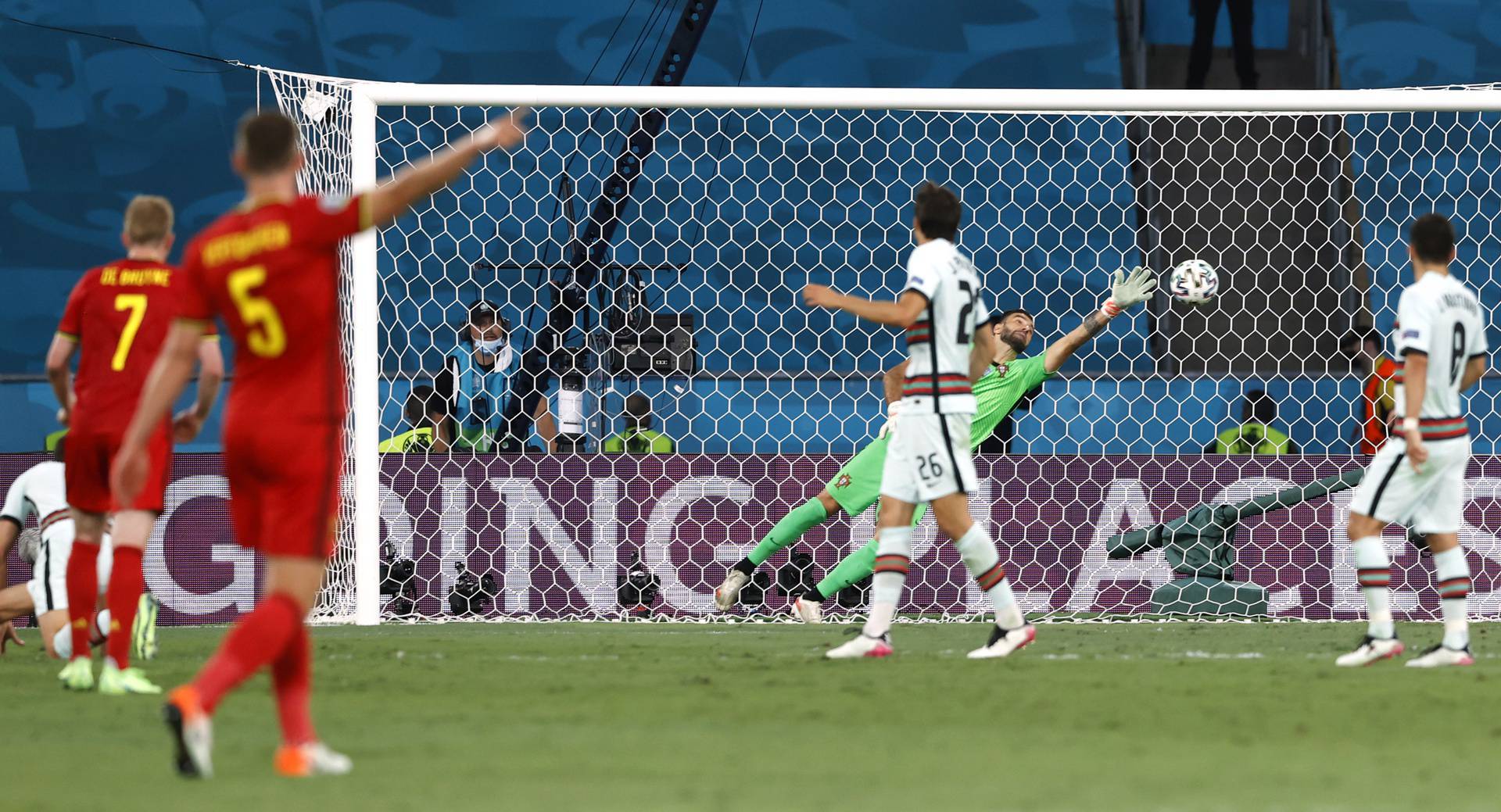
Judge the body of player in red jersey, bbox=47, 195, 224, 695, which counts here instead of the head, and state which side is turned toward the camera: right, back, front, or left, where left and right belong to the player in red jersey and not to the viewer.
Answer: back

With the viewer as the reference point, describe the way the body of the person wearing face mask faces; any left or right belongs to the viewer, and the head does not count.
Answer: facing the viewer

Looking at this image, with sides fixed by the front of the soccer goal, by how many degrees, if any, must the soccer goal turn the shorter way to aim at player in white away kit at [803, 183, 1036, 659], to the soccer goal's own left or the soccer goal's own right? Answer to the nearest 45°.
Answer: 0° — it already faces them

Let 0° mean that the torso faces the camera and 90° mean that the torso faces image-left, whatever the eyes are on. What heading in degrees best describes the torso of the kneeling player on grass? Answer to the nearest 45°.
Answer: approximately 90°

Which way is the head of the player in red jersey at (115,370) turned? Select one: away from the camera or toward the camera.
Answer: away from the camera

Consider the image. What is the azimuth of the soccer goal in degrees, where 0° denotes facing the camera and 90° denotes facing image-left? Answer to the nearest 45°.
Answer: approximately 0°

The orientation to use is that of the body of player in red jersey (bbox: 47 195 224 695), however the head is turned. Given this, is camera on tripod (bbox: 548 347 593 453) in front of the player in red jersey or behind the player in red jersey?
in front

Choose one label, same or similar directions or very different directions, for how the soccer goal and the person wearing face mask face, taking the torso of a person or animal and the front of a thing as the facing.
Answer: same or similar directions

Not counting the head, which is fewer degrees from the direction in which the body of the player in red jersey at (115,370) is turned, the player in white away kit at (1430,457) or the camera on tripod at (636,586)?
the camera on tripod

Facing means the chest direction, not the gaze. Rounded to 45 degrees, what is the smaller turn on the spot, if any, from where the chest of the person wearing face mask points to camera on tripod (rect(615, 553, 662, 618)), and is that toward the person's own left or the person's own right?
approximately 45° to the person's own left

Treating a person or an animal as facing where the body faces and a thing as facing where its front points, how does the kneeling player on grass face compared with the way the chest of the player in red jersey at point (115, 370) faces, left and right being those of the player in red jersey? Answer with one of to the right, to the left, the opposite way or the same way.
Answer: to the left

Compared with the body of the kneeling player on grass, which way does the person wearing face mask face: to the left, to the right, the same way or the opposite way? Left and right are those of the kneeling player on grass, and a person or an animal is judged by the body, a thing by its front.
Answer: to the left

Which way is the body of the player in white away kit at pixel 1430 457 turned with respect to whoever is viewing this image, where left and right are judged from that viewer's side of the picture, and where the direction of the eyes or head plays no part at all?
facing away from the viewer and to the left of the viewer

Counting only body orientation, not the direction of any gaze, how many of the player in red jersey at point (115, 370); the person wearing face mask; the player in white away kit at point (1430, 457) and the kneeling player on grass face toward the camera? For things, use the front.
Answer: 1
